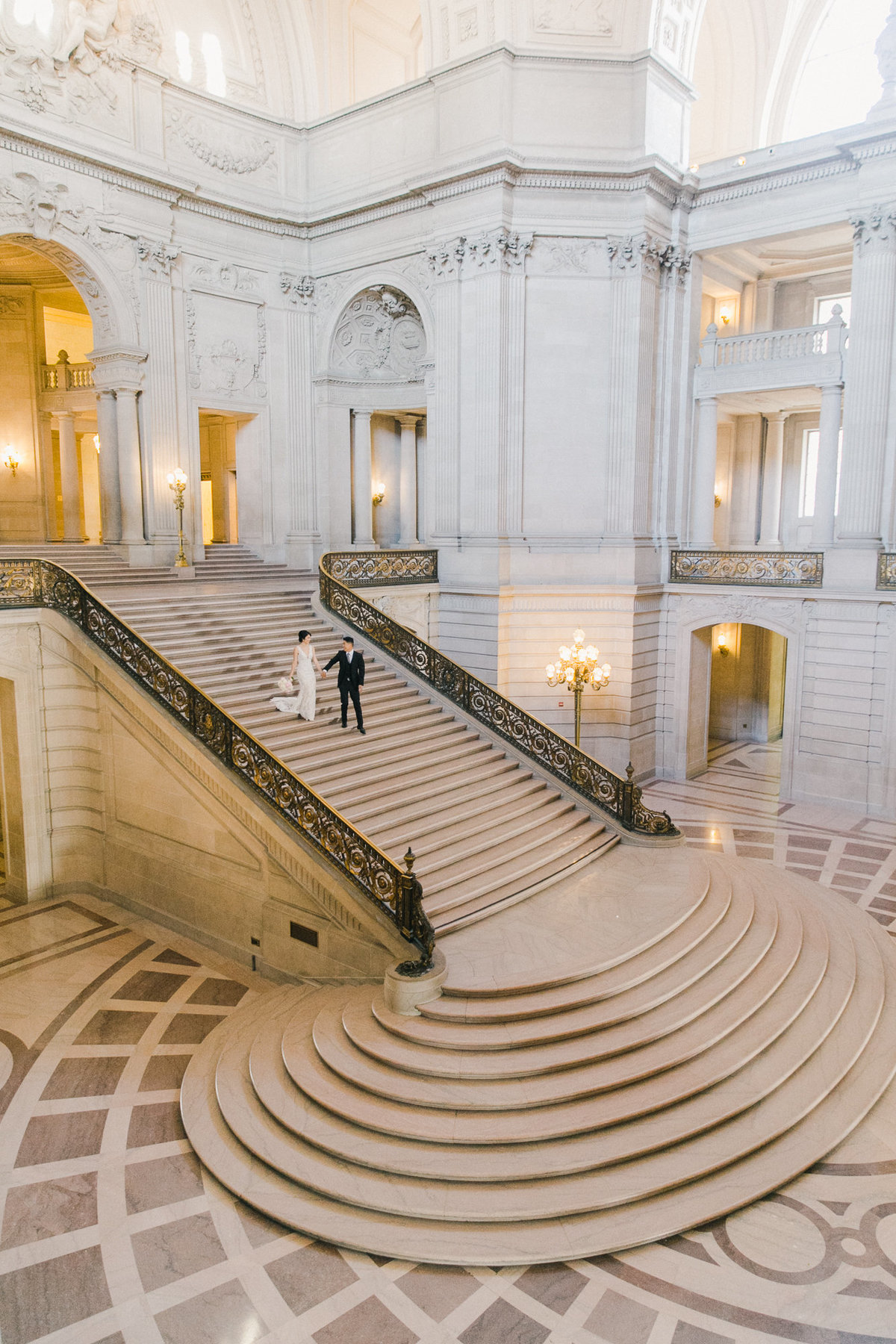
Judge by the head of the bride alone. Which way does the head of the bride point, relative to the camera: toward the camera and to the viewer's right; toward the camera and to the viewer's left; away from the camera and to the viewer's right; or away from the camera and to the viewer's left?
toward the camera and to the viewer's right

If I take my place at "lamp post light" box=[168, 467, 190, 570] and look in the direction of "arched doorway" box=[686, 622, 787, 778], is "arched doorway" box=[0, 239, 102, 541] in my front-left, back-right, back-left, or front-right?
back-left

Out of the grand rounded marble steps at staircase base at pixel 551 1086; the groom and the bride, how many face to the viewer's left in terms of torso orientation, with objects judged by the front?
0

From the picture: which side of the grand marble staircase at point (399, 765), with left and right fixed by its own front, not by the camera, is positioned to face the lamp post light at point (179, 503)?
back

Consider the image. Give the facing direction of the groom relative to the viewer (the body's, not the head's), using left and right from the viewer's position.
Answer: facing the viewer

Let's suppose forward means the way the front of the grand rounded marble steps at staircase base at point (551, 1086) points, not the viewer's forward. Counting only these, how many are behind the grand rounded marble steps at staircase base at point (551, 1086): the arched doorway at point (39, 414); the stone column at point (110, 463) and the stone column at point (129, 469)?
3

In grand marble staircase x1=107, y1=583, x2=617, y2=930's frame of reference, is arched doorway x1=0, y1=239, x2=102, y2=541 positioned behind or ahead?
behind

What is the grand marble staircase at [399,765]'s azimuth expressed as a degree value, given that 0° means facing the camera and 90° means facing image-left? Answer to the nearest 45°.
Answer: approximately 315°

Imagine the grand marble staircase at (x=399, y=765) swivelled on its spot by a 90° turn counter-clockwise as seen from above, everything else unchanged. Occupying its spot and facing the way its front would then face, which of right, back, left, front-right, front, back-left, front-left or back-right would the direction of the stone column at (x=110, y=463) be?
left

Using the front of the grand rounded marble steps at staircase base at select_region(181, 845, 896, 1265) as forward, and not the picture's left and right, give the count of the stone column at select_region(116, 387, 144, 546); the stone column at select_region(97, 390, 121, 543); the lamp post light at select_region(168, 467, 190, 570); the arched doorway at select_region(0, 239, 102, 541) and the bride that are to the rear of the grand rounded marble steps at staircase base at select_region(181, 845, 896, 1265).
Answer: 5

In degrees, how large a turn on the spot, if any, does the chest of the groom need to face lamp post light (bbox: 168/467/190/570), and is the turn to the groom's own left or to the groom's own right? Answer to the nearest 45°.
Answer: approximately 135° to the groom's own right

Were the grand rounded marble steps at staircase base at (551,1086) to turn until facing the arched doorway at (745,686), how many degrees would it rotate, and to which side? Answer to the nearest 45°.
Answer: approximately 135° to its left

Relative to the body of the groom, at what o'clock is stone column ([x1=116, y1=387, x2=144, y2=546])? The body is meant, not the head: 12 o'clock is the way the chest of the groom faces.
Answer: The stone column is roughly at 5 o'clock from the groom.

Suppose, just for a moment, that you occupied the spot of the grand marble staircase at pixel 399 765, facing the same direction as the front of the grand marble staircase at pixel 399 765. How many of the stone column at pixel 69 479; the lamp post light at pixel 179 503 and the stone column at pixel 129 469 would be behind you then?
3

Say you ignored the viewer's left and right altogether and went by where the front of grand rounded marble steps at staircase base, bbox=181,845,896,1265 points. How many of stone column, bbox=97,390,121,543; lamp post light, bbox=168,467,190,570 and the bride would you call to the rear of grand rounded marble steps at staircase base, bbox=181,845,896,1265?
3

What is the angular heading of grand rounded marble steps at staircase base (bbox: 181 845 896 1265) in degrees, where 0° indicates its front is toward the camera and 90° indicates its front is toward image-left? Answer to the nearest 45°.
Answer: approximately 315°

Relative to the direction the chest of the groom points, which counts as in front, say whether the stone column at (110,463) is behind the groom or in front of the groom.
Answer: behind

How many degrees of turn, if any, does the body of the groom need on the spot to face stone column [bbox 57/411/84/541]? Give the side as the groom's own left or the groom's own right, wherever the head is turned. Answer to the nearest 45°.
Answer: approximately 135° to the groom's own right

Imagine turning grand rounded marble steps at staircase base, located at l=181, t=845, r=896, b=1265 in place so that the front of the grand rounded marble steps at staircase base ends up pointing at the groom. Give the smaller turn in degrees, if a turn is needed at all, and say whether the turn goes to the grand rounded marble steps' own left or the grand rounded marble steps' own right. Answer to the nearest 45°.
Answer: approximately 180°

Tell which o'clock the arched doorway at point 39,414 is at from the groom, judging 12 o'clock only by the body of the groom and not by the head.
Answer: The arched doorway is roughly at 5 o'clock from the groom.

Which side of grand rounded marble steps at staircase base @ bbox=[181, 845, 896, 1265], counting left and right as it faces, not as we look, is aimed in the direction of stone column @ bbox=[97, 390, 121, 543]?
back
